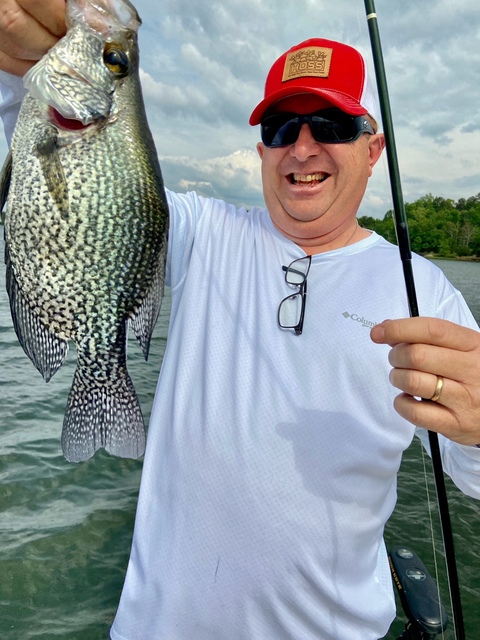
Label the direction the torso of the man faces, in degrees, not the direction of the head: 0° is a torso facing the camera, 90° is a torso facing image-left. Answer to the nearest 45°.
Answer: approximately 0°
